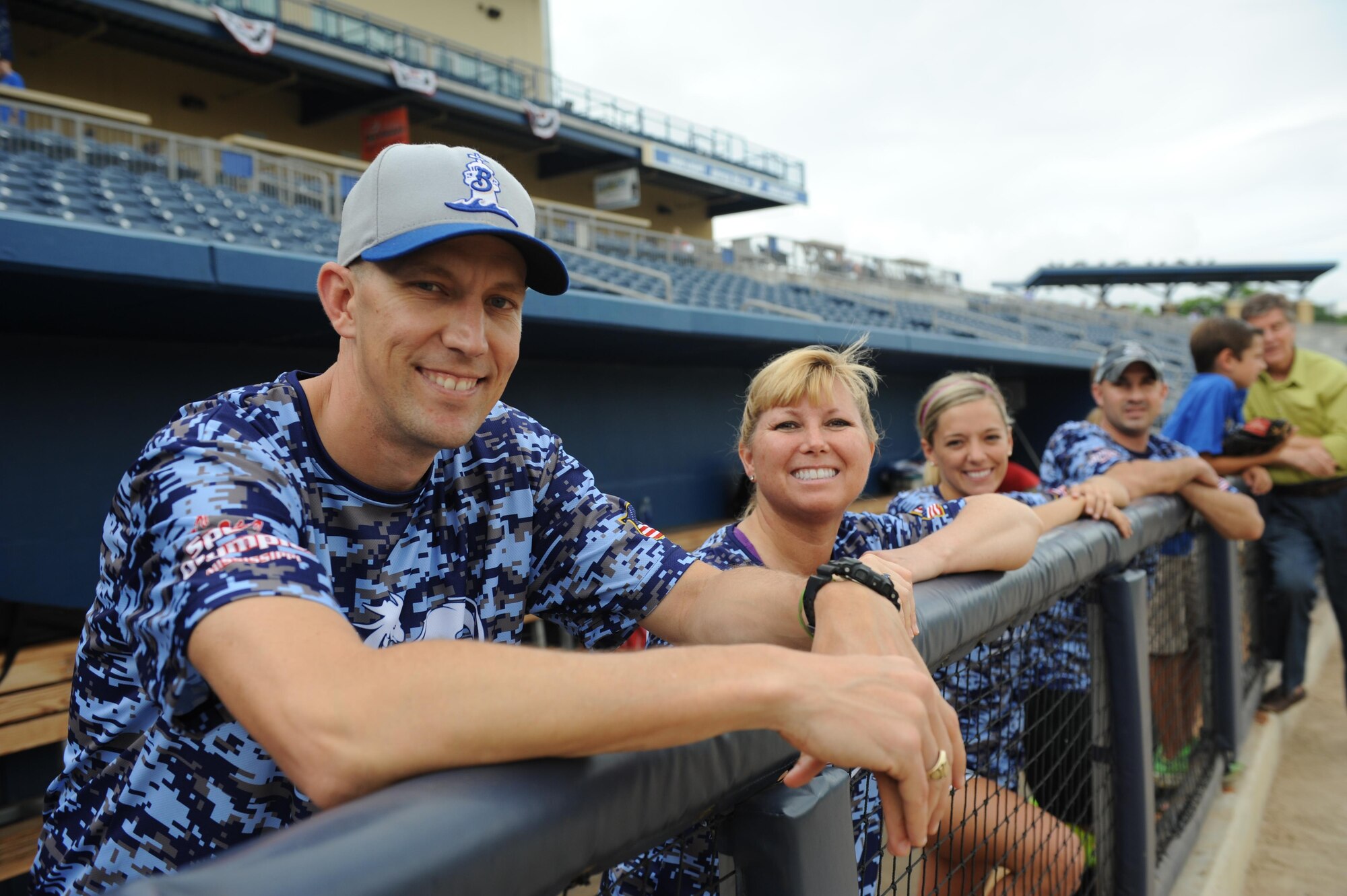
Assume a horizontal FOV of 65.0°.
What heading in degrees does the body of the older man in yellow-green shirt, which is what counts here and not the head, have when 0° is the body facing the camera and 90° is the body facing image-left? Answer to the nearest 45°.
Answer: approximately 45°

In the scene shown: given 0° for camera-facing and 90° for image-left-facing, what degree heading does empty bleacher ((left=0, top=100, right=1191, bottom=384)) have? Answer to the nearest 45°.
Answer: approximately 315°

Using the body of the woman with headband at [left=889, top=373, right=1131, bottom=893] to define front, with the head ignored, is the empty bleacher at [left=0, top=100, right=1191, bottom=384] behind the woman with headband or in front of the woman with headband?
behind

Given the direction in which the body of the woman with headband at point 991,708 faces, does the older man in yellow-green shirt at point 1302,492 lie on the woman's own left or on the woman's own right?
on the woman's own left

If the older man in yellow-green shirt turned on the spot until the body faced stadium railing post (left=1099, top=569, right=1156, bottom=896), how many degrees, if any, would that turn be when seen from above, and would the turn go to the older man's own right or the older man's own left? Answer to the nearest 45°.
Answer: approximately 45° to the older man's own left

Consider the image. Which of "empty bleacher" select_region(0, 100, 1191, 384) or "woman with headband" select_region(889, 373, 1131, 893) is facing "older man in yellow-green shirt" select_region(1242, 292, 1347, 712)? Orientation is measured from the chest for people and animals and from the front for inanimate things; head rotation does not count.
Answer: the empty bleacher

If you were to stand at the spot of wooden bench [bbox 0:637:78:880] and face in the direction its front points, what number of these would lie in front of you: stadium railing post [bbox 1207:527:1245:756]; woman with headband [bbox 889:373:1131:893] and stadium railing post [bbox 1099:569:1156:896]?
3

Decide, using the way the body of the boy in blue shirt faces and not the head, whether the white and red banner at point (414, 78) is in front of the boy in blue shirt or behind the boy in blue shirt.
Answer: behind

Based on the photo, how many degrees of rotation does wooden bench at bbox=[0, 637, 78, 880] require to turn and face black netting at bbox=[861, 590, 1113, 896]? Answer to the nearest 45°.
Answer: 0° — it already faces it

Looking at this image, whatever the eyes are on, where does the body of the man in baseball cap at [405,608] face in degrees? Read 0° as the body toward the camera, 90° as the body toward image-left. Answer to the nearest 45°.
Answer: approximately 315°

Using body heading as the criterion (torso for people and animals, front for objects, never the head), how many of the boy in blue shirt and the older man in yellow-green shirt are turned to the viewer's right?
1

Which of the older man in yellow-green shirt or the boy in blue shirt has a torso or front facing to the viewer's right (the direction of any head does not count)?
the boy in blue shirt
